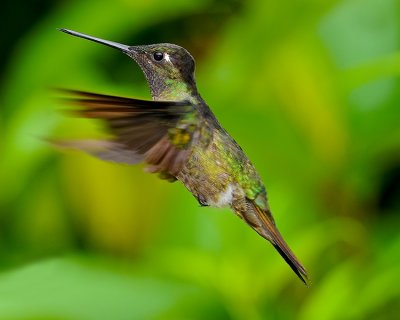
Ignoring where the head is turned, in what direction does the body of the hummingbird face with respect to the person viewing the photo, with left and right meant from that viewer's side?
facing to the left of the viewer
